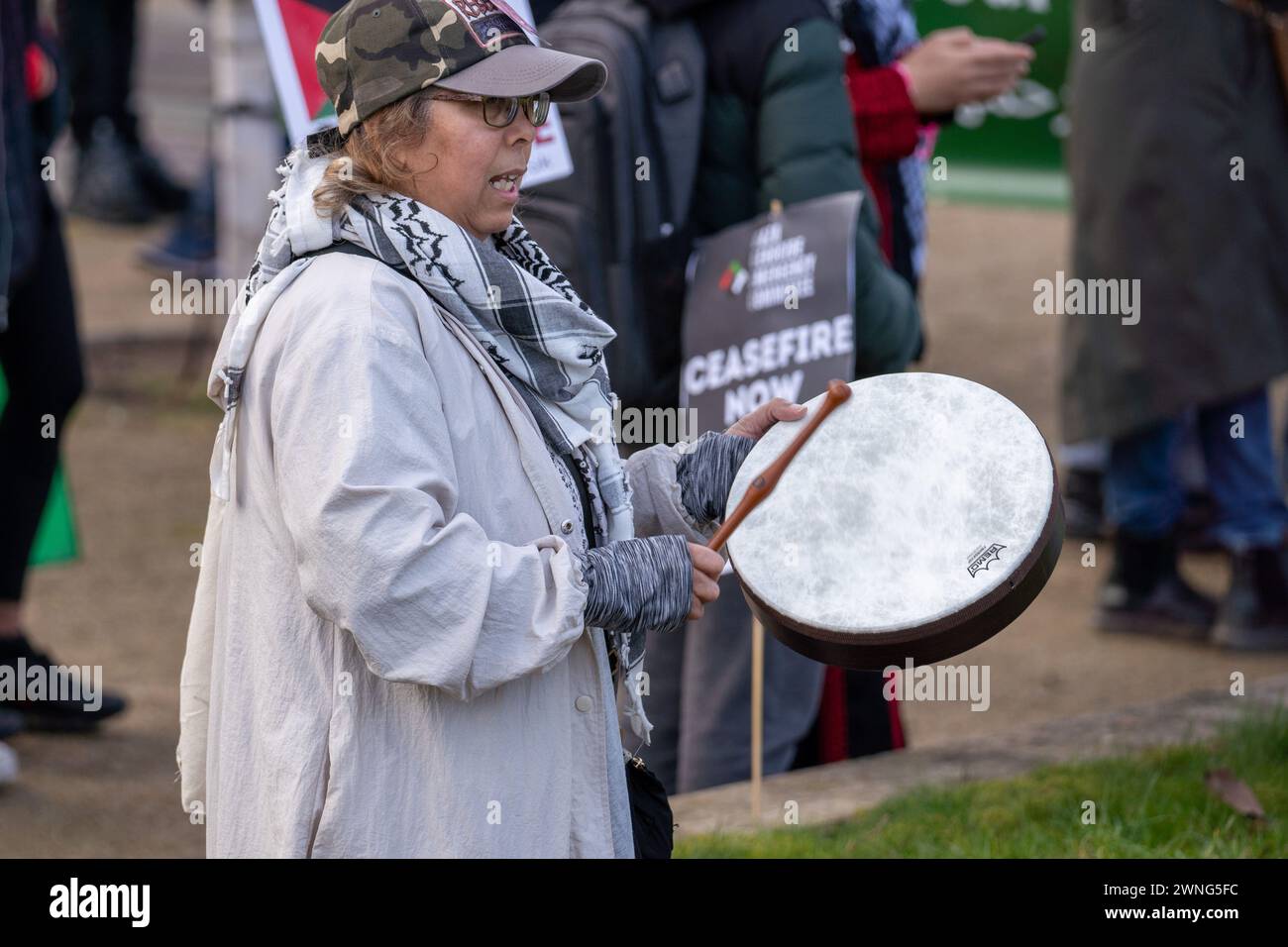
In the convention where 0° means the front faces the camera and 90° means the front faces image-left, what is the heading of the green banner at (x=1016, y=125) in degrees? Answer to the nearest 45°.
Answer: approximately 0°

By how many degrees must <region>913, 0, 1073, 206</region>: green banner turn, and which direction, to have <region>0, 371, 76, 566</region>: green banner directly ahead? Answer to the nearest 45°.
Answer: approximately 45° to its right

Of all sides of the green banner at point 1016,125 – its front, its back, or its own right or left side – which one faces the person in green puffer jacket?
front

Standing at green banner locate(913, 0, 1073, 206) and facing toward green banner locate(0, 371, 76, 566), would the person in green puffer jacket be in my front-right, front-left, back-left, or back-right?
front-left
